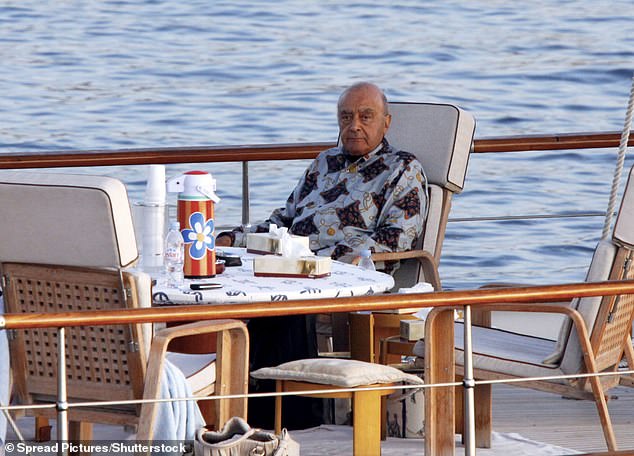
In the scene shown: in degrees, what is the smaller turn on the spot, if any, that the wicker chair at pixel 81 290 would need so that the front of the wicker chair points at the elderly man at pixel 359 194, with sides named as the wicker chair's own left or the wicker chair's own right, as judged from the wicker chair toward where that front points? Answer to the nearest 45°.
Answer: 0° — it already faces them

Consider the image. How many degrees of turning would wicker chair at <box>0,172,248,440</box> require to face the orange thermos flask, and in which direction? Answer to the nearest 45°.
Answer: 0° — it already faces it

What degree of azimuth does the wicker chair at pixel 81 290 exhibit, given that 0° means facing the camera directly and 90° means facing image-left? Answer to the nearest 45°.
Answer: approximately 225°

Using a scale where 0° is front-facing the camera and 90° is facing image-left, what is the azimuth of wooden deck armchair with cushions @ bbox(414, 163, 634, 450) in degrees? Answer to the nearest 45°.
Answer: approximately 135°

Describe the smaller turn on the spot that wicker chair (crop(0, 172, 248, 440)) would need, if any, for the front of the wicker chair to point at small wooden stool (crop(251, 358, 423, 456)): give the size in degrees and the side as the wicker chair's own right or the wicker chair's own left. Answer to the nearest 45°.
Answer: approximately 45° to the wicker chair's own right

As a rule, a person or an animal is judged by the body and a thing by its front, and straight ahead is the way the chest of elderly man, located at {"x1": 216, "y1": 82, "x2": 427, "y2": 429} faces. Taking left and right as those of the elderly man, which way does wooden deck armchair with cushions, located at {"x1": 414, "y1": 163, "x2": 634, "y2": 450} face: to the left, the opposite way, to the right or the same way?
to the right

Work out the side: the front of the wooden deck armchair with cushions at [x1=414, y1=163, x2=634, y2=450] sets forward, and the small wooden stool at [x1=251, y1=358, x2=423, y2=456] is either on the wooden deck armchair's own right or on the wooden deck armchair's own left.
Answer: on the wooden deck armchair's own left
